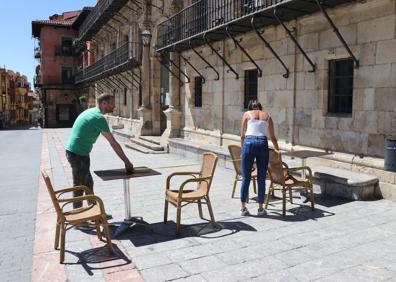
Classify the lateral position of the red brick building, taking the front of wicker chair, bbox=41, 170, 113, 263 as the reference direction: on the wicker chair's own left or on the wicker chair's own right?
on the wicker chair's own left

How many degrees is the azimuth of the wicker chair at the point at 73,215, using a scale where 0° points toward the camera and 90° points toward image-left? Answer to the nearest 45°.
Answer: approximately 270°

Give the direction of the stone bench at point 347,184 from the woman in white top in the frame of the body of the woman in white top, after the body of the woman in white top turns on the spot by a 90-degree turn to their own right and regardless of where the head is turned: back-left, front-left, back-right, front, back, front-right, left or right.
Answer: front-left

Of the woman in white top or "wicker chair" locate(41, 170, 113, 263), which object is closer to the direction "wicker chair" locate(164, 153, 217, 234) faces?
the wicker chair

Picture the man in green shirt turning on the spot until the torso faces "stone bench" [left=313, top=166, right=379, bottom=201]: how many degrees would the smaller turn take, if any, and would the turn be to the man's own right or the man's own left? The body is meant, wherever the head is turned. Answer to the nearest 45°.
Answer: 0° — they already face it

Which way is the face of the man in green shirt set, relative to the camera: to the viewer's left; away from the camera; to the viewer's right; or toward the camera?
to the viewer's right

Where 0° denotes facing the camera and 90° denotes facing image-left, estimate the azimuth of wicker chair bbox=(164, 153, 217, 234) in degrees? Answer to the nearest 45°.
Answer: approximately 45°

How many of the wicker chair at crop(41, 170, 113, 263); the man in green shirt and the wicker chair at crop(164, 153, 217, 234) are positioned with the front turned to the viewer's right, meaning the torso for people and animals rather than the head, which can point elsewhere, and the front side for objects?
2

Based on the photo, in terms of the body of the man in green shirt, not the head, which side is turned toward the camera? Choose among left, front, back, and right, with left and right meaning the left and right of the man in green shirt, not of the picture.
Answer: right

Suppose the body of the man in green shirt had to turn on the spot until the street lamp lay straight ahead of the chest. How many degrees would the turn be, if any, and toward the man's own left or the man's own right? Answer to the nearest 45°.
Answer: approximately 90° to the man's own left

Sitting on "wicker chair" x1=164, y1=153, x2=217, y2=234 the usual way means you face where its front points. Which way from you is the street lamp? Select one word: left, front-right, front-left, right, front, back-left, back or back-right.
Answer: back-right

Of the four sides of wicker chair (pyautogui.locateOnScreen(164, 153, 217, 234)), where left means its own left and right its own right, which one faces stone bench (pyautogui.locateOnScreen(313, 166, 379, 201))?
back

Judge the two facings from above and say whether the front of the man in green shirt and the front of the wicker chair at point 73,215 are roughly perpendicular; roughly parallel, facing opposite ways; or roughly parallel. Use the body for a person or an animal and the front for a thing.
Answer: roughly parallel

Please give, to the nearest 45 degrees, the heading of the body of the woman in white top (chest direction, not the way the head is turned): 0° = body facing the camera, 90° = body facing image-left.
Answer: approximately 180°

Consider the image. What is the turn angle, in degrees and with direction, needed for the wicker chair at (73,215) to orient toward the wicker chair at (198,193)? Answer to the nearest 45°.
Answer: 0° — it already faces it

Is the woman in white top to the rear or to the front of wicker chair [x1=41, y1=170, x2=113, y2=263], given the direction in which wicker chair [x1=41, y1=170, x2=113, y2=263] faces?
to the front

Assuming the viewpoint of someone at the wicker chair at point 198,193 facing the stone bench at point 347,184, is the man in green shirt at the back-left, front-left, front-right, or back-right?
back-left

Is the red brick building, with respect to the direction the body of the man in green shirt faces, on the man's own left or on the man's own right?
on the man's own left

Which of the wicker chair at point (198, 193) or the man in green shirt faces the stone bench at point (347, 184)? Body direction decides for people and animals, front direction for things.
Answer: the man in green shirt
